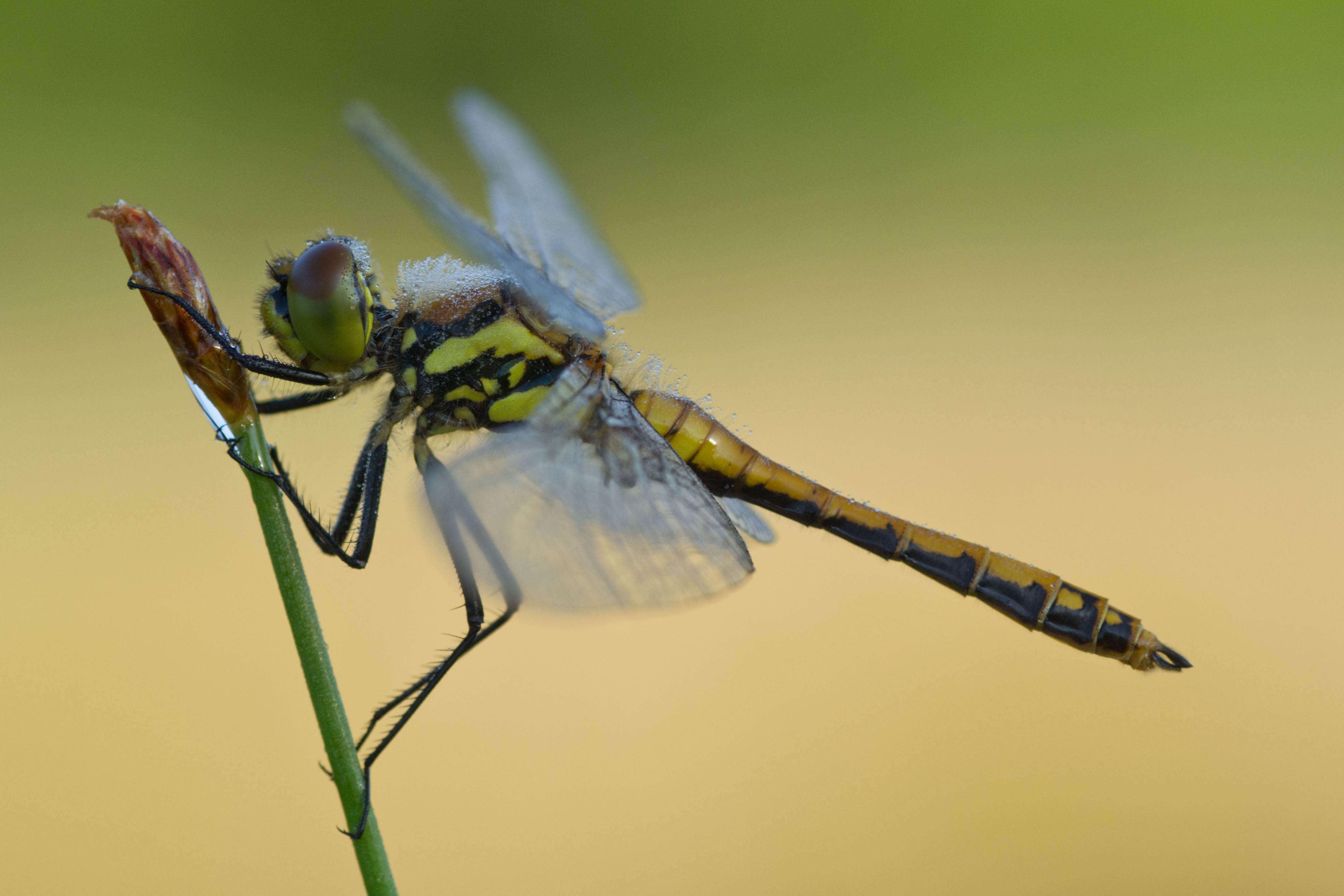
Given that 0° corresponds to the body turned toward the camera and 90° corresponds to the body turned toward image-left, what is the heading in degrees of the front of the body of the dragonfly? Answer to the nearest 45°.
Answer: approximately 90°
